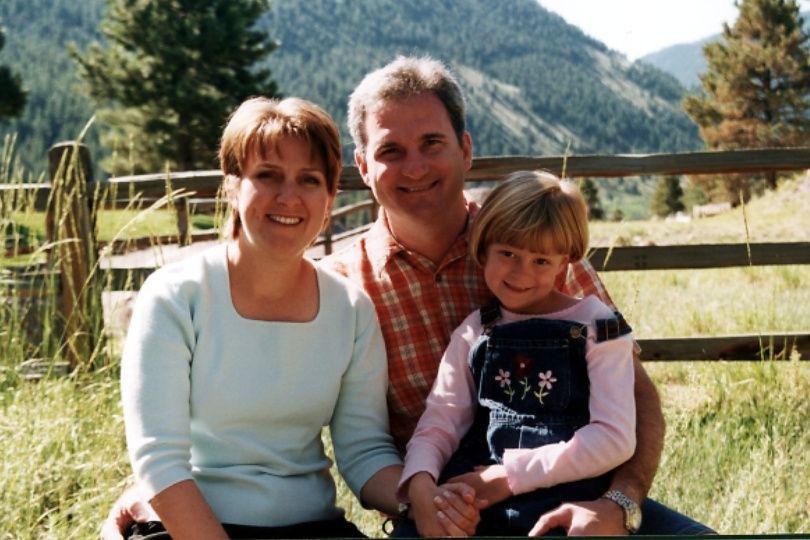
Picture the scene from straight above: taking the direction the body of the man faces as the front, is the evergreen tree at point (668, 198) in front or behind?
behind

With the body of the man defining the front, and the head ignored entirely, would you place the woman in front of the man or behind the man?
in front

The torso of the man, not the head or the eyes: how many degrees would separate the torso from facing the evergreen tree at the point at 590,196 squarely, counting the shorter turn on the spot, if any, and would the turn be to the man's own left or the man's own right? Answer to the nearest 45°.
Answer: approximately 180°

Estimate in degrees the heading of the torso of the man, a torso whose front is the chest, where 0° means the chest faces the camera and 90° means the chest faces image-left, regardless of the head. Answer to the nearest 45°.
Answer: approximately 0°

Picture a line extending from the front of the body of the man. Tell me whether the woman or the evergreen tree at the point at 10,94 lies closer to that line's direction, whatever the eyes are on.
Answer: the woman

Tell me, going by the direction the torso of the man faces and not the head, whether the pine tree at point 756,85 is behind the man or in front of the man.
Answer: behind

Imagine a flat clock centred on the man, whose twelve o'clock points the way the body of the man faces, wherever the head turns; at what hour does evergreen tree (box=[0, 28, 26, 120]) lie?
The evergreen tree is roughly at 5 o'clock from the man.

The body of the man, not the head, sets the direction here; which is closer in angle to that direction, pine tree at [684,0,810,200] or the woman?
the woman
